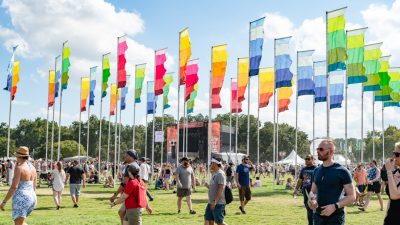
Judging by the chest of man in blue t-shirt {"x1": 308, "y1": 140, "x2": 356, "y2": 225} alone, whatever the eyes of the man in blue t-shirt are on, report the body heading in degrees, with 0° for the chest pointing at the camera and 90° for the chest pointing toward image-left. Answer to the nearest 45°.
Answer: approximately 45°

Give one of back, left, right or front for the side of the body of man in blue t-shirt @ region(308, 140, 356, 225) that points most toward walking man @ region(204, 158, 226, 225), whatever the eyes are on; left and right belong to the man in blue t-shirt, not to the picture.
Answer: right

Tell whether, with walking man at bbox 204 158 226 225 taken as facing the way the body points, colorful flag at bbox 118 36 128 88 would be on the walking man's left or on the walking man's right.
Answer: on the walking man's right

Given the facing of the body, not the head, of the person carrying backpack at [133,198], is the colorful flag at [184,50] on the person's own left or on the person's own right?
on the person's own right

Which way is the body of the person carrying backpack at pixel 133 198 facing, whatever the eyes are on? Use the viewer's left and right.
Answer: facing away from the viewer and to the left of the viewer

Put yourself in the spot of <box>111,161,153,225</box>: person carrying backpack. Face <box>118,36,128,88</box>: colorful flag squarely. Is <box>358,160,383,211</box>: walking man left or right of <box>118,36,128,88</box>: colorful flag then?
right

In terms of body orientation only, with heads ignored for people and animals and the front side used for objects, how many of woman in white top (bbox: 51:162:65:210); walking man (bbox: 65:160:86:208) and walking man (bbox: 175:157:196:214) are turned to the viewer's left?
0

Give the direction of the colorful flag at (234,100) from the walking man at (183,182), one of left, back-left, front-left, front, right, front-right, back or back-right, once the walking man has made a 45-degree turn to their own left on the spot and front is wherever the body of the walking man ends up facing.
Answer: back-left
